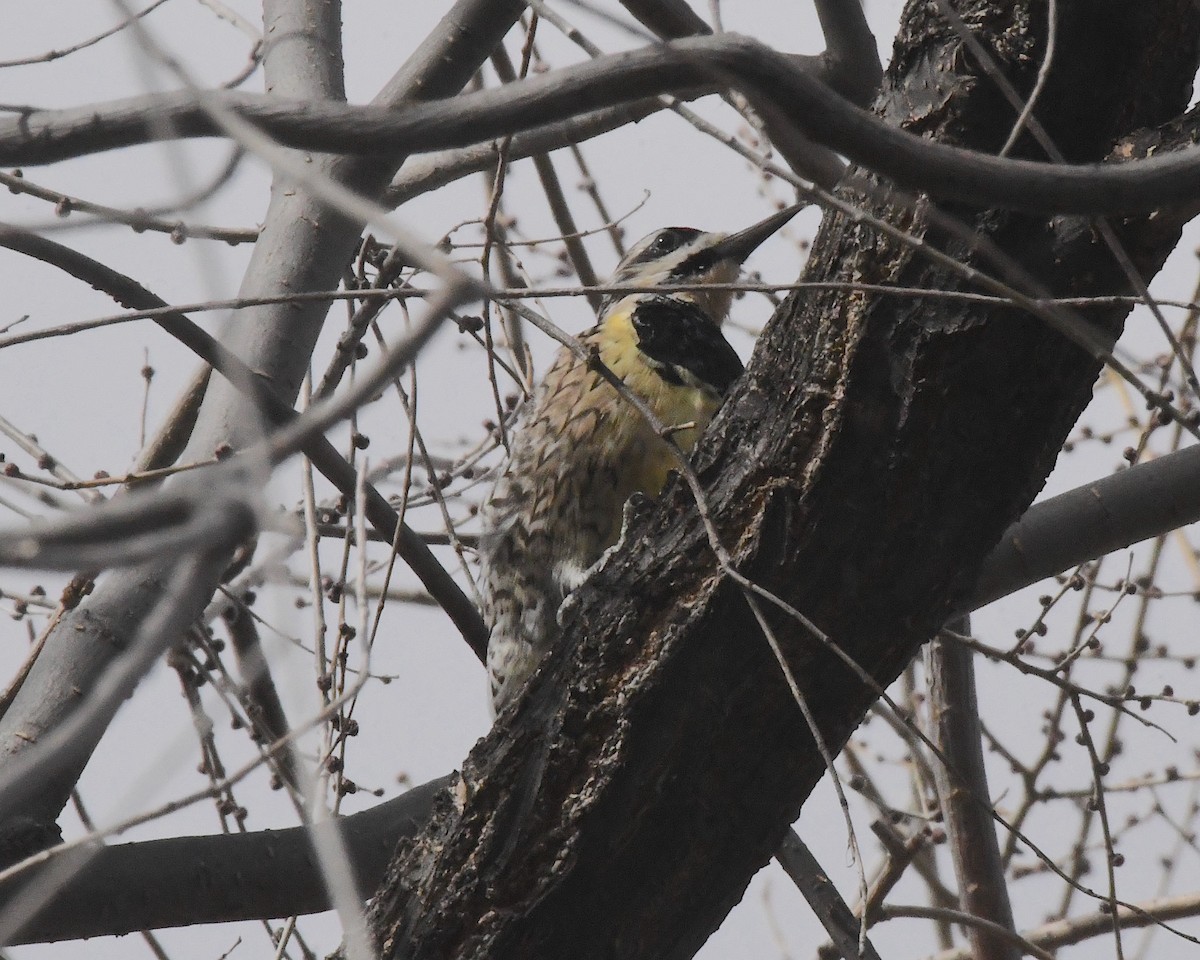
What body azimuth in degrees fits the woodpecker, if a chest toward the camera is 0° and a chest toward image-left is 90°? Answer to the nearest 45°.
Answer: approximately 270°
